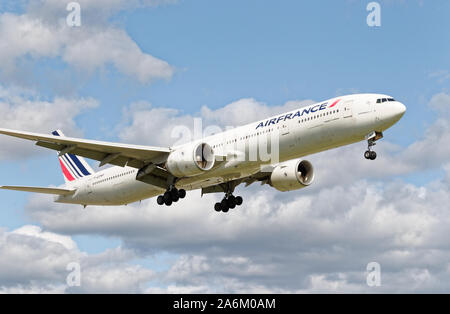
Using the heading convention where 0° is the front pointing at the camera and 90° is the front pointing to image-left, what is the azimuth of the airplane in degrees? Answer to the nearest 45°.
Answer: approximately 315°
